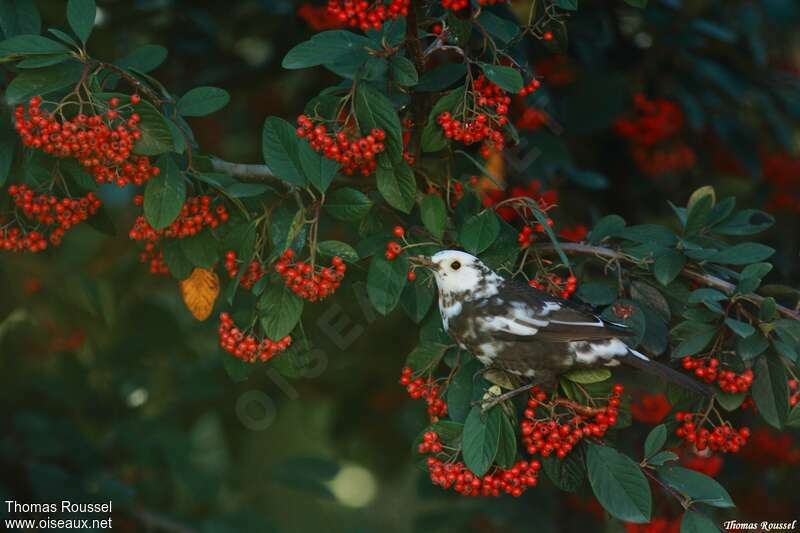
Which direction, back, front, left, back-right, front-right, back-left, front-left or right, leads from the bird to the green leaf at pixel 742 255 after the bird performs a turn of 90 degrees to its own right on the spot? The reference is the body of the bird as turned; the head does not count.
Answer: front-right

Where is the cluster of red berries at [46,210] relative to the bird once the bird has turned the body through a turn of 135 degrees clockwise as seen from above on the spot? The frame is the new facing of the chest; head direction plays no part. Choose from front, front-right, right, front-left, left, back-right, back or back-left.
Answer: back-left

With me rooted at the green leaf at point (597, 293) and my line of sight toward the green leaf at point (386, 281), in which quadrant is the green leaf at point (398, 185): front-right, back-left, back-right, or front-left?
front-right

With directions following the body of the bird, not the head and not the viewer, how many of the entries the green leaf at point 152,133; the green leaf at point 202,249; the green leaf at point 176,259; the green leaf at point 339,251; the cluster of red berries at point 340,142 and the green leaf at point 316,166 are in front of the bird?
6

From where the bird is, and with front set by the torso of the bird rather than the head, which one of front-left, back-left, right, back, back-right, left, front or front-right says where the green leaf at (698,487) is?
back

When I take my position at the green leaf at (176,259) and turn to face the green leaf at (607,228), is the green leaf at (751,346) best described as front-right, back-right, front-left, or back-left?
front-right

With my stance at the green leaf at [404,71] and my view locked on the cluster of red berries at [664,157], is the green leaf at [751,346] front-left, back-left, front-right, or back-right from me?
front-right

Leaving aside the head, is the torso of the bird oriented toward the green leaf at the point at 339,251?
yes

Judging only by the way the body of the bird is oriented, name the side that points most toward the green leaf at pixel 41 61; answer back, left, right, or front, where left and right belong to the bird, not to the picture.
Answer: front

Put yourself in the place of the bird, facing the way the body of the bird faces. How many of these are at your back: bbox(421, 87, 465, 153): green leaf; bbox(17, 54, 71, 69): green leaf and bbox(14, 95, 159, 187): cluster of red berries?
0

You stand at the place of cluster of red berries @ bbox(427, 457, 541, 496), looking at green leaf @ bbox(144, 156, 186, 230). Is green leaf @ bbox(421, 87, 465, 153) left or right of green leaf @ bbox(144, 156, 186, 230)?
right

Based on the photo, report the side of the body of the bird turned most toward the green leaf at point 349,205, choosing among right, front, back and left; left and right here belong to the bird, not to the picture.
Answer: front

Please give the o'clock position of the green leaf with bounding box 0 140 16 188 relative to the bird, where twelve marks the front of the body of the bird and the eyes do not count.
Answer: The green leaf is roughly at 12 o'clock from the bird.

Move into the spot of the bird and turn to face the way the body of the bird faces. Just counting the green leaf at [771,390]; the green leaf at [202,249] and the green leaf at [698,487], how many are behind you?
2

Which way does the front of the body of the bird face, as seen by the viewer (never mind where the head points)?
to the viewer's left

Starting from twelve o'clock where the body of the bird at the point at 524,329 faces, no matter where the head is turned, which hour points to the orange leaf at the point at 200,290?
The orange leaf is roughly at 12 o'clock from the bird.

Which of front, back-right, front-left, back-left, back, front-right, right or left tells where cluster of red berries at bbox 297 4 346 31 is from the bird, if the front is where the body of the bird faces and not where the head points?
front-right
